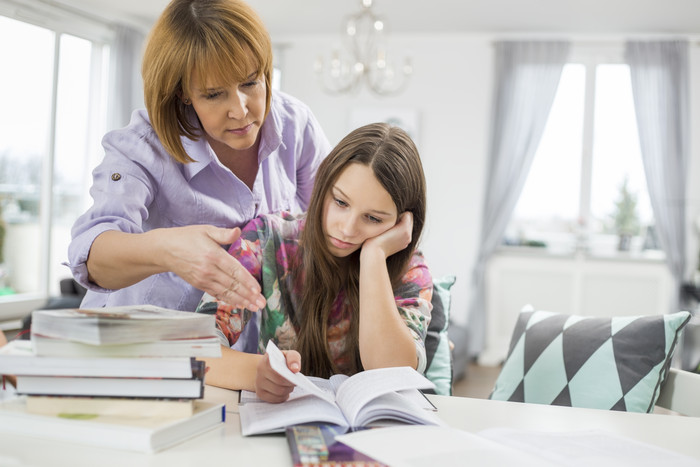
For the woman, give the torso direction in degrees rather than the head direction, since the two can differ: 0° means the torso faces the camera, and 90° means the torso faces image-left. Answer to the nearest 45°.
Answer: approximately 315°

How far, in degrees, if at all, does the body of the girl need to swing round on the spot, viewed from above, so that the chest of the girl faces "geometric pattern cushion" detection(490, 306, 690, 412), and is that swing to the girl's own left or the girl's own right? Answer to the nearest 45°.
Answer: approximately 135° to the girl's own left

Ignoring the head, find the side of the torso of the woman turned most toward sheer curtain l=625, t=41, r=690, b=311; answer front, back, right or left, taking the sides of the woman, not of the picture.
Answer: left

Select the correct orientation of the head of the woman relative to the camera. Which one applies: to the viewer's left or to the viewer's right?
to the viewer's right

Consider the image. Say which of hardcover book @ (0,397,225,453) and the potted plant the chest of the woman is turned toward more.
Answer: the hardcover book

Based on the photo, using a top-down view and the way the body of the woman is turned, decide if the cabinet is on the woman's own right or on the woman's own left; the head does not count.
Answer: on the woman's own left

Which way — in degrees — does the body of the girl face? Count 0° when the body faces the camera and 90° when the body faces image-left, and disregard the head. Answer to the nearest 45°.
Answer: approximately 45°

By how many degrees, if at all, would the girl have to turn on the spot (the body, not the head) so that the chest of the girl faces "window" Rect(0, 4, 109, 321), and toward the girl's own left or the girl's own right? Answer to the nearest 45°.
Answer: approximately 90° to the girl's own right

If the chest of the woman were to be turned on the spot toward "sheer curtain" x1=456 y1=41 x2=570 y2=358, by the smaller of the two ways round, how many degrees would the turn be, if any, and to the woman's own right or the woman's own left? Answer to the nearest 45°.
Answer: approximately 90° to the woman's own left
